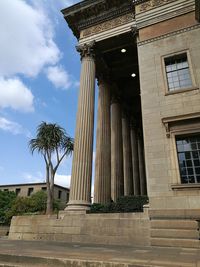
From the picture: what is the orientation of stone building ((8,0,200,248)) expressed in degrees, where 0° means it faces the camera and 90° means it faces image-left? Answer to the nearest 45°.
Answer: approximately 90°
